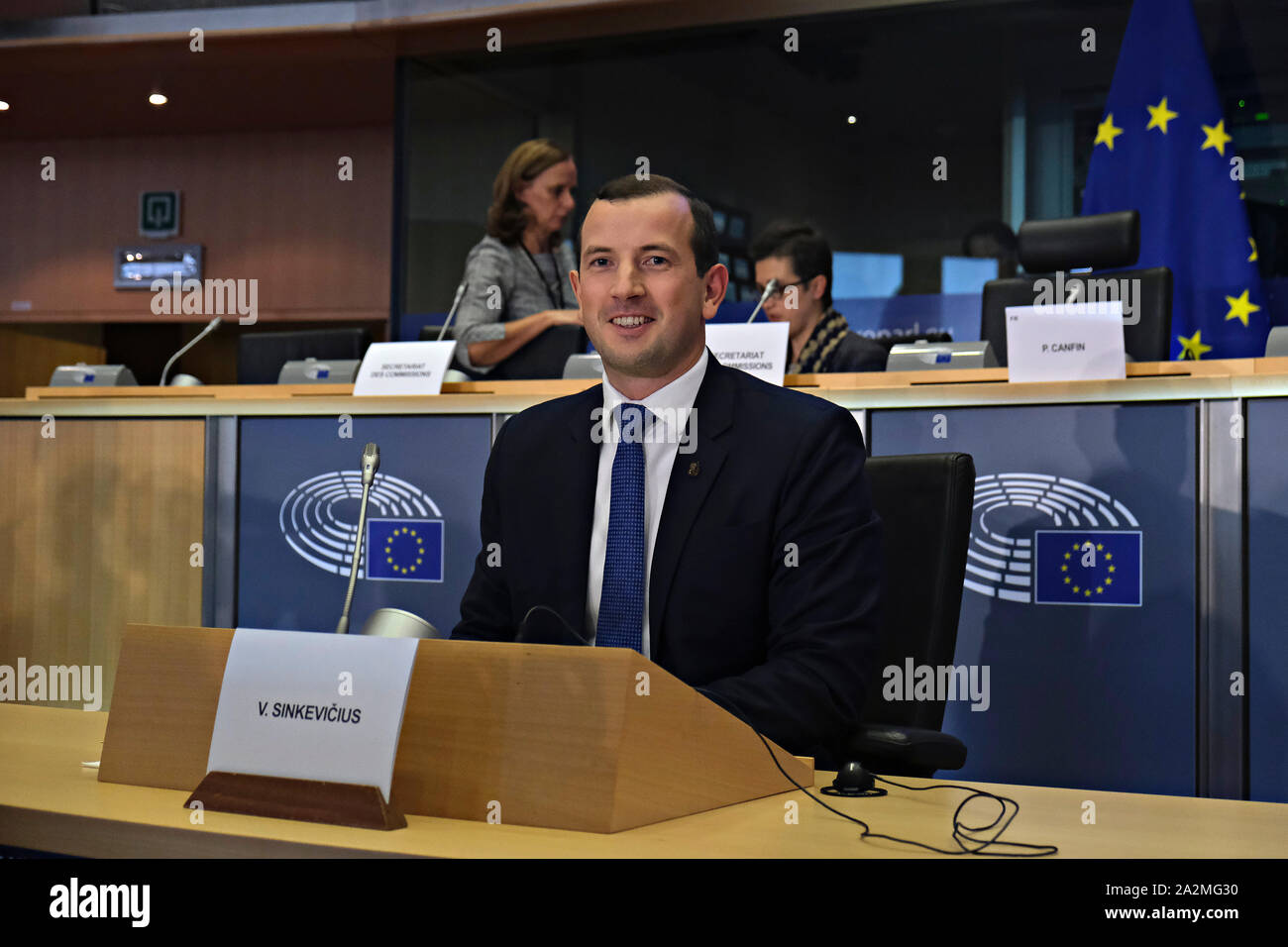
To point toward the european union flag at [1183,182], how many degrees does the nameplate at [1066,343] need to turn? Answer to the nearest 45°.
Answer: approximately 180°

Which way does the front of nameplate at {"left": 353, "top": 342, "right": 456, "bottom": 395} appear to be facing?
toward the camera

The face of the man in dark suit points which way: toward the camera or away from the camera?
toward the camera

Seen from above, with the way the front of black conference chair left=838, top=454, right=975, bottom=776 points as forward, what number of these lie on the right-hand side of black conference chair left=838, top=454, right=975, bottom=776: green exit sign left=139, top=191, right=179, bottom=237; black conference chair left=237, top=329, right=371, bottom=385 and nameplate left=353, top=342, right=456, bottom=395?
3

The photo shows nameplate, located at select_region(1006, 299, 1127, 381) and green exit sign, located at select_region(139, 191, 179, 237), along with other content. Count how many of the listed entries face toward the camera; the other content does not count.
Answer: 2

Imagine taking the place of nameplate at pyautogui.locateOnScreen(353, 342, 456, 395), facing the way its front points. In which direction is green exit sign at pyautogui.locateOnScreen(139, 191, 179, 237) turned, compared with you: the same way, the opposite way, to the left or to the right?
the same way

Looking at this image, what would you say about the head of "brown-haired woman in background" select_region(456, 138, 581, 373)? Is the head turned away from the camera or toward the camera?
toward the camera

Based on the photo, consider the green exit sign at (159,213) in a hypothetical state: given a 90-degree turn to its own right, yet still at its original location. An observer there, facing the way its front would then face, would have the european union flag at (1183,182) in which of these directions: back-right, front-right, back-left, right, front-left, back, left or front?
back-left

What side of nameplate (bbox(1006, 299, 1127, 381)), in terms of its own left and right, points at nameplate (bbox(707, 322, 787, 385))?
right

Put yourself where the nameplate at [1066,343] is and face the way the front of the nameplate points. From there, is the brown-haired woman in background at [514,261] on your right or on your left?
on your right

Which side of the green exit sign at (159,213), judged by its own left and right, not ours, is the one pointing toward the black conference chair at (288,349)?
front

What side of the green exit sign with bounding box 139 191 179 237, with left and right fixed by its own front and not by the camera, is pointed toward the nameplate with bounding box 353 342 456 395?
front

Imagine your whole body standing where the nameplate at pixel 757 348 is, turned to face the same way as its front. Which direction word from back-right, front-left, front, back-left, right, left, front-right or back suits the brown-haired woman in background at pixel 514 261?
back-right

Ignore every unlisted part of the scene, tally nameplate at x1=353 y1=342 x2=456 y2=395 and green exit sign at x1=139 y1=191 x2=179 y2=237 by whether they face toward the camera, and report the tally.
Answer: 2

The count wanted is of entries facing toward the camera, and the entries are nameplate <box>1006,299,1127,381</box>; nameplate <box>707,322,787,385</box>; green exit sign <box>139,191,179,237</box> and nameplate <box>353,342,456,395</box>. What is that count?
4

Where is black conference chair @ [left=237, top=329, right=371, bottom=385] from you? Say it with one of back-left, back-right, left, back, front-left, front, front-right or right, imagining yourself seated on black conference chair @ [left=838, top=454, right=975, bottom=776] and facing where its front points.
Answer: right

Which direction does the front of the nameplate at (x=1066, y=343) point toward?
toward the camera
